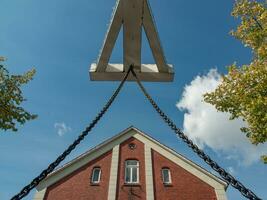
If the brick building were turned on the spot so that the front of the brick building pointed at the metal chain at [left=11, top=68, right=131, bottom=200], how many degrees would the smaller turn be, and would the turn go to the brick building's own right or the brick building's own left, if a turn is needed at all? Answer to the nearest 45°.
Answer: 0° — it already faces it

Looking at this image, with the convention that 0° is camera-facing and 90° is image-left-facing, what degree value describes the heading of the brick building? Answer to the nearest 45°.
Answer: approximately 0°

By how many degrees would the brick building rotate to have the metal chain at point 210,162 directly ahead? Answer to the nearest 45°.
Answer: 0° — it already faces it

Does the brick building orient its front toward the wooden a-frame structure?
yes
